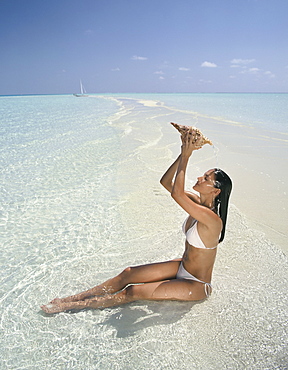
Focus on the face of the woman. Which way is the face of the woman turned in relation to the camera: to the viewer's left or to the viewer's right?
to the viewer's left

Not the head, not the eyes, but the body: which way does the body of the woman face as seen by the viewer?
to the viewer's left
